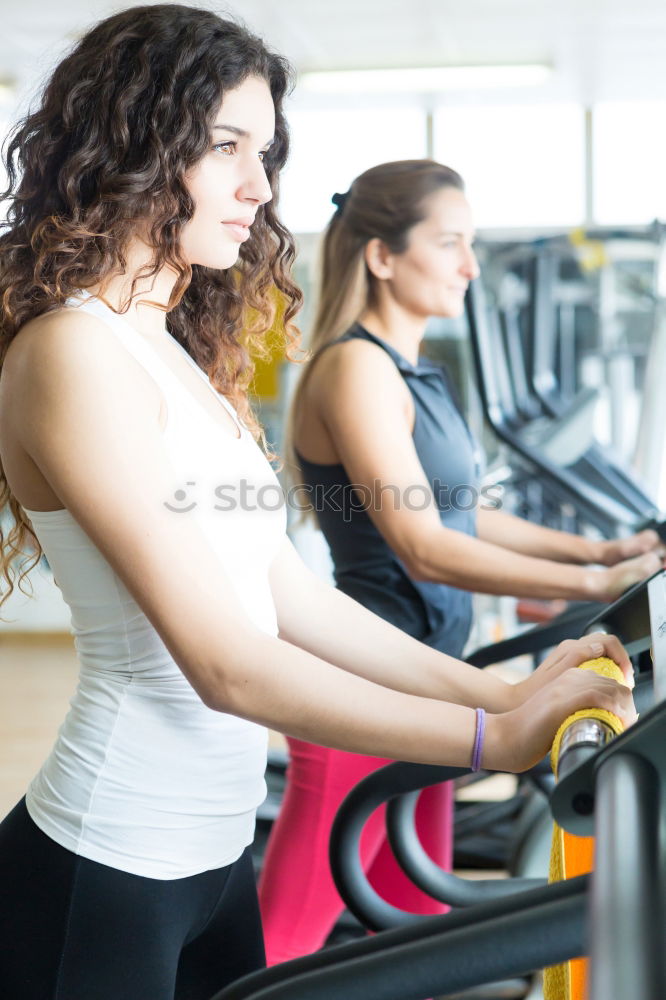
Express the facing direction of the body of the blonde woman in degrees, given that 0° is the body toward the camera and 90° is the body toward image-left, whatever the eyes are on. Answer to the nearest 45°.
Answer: approximately 270°

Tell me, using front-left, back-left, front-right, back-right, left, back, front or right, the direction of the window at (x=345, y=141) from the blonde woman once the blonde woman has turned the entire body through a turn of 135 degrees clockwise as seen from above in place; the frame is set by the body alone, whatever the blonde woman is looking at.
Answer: back-right

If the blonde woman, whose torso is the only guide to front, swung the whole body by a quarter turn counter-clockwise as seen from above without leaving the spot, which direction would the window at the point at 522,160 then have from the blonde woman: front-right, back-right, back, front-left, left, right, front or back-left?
front

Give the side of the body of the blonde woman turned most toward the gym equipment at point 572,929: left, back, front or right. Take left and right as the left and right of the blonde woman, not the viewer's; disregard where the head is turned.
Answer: right

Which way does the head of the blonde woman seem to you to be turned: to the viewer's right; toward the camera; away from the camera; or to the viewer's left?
to the viewer's right

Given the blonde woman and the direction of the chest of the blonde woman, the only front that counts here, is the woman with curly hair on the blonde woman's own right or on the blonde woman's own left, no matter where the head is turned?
on the blonde woman's own right

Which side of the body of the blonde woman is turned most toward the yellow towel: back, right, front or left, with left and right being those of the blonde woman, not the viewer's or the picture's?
right

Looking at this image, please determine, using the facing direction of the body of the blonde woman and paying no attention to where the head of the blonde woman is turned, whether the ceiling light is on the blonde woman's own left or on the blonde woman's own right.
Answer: on the blonde woman's own left
